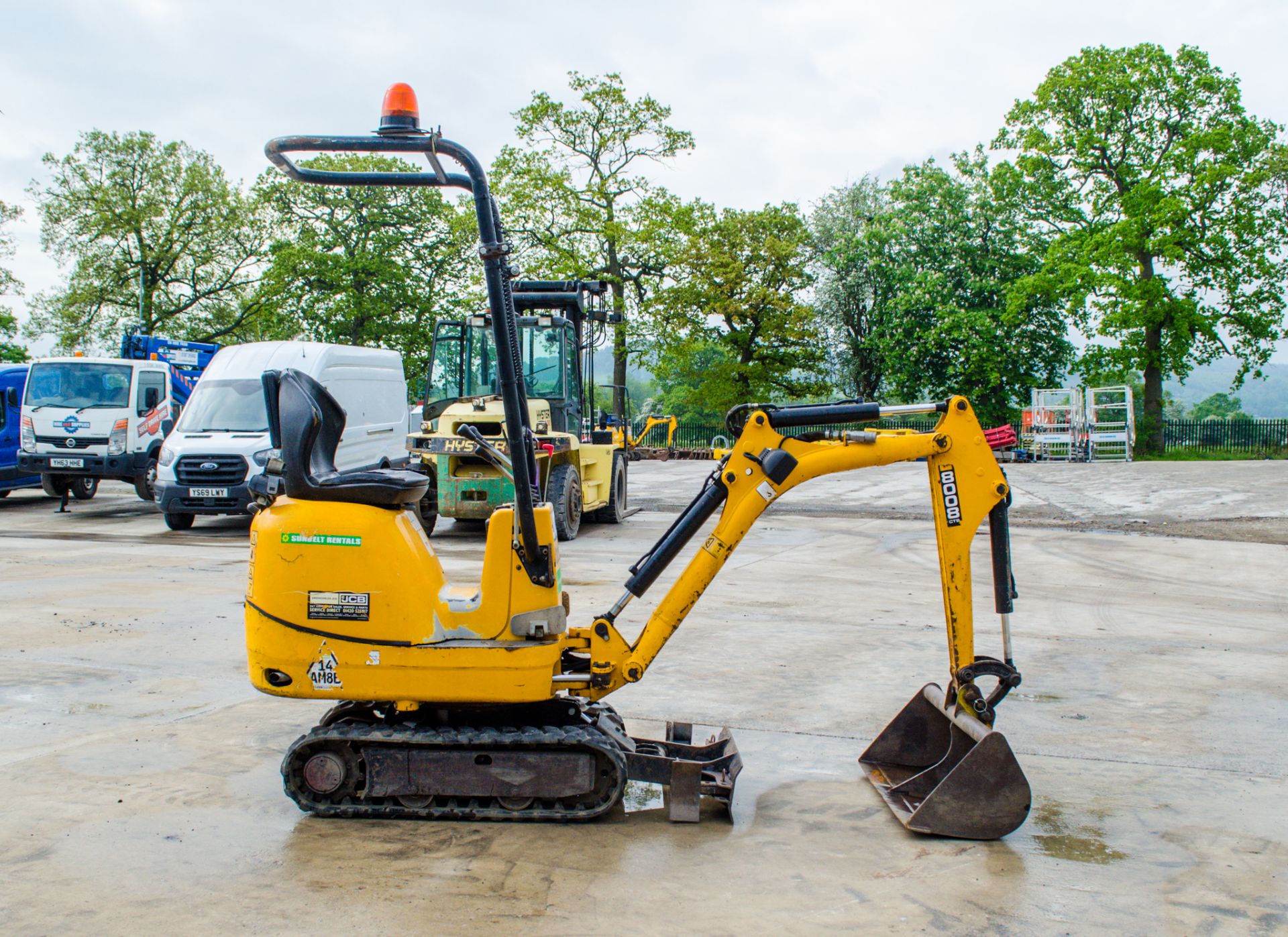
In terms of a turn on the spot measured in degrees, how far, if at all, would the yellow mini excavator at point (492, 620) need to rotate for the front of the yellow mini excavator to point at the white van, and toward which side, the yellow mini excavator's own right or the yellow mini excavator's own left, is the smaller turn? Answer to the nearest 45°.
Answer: approximately 135° to the yellow mini excavator's own left

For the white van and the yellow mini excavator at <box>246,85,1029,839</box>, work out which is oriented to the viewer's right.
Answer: the yellow mini excavator

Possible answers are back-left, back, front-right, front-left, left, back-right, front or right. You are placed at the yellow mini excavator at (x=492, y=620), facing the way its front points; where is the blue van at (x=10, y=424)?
back-left

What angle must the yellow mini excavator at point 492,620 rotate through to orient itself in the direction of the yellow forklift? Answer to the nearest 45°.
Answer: approximately 90° to its left

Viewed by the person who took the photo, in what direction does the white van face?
facing the viewer and to the left of the viewer

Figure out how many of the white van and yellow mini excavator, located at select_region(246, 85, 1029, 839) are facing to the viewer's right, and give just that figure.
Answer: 1

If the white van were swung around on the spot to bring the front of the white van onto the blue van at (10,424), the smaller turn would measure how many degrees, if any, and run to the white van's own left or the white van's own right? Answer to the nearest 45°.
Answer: approximately 90° to the white van's own right

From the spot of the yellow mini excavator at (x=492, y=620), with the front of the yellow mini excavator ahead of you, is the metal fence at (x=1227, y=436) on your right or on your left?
on your left

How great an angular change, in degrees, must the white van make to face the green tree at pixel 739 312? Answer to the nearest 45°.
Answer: approximately 180°

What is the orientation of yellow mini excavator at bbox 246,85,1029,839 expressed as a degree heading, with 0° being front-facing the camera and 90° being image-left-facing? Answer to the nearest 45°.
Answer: approximately 270°
